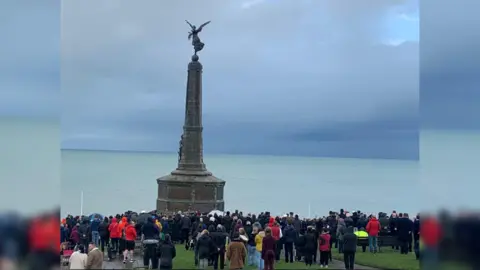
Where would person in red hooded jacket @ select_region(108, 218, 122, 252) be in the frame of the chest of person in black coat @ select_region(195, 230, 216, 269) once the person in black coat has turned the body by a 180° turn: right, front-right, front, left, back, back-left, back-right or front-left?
back-right

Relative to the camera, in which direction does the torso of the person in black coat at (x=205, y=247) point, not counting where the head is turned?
away from the camera

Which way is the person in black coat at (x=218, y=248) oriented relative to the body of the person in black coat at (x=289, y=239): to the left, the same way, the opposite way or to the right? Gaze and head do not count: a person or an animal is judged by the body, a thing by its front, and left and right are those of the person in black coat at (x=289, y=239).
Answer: the same way

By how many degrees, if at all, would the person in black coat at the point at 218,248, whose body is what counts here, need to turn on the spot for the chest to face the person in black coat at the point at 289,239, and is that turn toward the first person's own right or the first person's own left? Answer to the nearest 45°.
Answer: approximately 45° to the first person's own right

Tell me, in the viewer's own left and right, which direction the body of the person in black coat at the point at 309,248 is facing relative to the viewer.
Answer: facing away from the viewer

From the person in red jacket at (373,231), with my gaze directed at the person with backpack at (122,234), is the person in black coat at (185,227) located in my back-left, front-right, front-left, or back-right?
front-right

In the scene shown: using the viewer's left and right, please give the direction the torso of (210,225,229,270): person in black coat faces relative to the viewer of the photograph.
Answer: facing away from the viewer

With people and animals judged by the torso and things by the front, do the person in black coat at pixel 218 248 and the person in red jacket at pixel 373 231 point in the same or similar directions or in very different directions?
same or similar directions

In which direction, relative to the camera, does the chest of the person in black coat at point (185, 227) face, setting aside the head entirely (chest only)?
away from the camera

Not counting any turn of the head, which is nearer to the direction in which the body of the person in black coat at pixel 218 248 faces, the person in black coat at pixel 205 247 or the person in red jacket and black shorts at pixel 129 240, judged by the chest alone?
the person in red jacket and black shorts

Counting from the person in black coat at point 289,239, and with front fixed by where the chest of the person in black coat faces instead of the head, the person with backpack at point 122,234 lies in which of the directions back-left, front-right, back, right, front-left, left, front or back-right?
left

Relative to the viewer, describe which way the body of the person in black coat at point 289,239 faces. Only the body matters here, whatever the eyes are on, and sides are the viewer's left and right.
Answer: facing away from the viewer

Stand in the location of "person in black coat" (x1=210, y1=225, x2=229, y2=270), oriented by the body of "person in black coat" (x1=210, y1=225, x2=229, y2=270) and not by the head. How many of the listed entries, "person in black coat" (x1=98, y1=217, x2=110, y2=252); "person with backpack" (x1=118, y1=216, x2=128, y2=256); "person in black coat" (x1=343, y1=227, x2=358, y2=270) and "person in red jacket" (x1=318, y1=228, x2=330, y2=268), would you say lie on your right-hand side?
2

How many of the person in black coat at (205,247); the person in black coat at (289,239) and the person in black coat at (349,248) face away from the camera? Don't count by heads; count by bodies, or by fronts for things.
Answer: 3

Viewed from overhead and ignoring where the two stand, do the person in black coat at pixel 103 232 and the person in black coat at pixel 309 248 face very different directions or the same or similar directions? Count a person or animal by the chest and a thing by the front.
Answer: same or similar directions

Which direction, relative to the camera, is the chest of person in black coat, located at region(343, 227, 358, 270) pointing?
away from the camera
